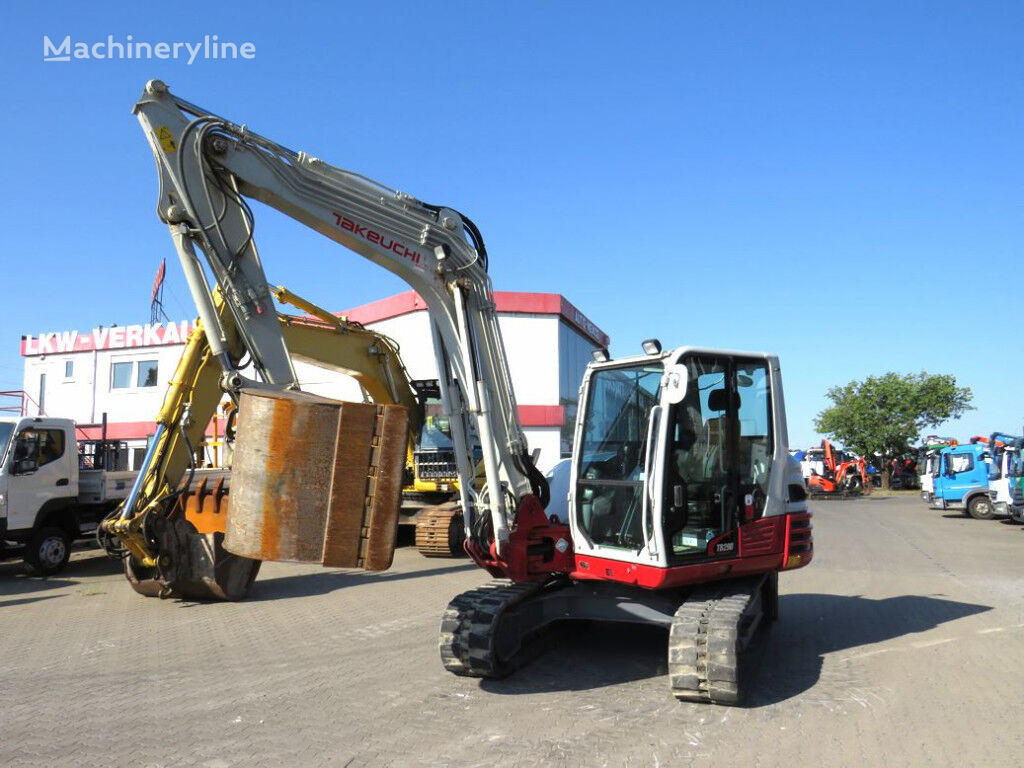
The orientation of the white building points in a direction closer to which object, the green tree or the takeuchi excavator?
the takeuchi excavator

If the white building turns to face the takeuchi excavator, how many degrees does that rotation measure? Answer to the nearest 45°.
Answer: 0° — it already faces it

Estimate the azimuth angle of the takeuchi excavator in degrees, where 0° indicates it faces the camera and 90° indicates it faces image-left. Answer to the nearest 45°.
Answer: approximately 45°

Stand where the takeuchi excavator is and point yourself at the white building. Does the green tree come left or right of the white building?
right

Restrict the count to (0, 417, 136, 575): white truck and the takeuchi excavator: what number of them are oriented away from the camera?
0

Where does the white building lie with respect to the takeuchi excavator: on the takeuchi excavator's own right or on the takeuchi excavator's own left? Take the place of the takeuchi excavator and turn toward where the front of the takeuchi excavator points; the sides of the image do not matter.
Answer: on the takeuchi excavator's own right

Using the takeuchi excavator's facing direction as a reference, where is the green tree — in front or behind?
behind

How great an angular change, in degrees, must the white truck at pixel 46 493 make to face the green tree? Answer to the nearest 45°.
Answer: approximately 180°

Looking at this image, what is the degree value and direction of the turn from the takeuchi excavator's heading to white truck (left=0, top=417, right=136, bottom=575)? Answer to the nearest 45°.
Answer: approximately 90° to its right
